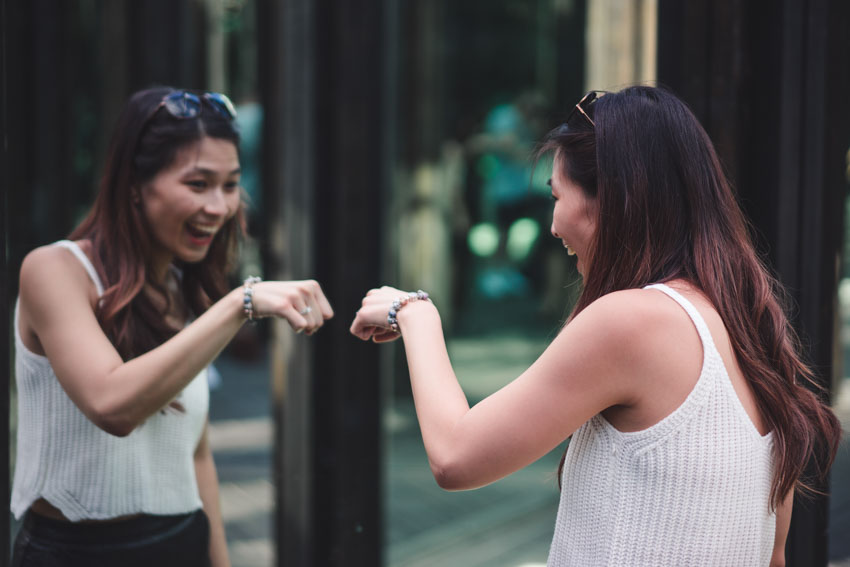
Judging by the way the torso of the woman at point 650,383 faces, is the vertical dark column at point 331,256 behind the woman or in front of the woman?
in front

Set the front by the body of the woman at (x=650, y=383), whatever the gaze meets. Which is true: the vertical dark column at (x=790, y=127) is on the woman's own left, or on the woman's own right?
on the woman's own right

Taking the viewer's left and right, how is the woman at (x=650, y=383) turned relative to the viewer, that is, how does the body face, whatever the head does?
facing away from the viewer and to the left of the viewer
